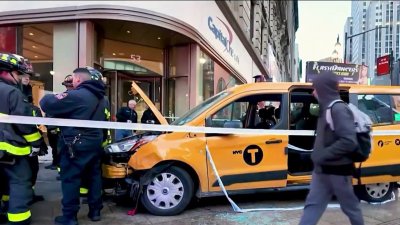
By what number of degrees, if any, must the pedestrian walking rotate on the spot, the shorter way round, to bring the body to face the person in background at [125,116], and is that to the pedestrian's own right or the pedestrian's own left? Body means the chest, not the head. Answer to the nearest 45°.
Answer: approximately 45° to the pedestrian's own right

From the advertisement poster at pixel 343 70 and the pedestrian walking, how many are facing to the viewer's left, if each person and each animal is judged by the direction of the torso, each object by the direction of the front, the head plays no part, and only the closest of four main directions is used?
1

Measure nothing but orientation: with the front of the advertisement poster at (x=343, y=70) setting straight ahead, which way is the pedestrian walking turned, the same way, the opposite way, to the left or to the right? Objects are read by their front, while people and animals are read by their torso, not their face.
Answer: to the right

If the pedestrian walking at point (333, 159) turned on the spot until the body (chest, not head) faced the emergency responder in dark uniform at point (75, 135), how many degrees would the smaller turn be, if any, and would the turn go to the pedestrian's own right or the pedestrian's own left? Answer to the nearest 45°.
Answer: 0° — they already face them

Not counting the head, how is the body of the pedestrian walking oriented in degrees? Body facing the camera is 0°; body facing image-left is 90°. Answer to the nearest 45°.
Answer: approximately 90°

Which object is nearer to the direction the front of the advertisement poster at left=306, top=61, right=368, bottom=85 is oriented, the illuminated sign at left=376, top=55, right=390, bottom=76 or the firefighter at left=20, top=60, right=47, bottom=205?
the firefighter

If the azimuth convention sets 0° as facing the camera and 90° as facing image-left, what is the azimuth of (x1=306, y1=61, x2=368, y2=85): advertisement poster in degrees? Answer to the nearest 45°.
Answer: approximately 0°
